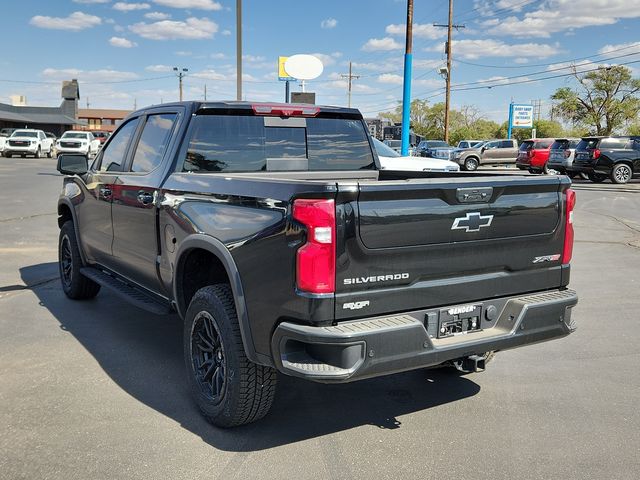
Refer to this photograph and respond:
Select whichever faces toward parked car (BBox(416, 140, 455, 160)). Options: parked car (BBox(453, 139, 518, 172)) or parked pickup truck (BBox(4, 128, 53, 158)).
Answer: parked car (BBox(453, 139, 518, 172))

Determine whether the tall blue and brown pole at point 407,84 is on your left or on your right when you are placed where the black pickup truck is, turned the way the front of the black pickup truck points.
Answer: on your right

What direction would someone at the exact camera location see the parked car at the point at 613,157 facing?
facing away from the viewer and to the right of the viewer

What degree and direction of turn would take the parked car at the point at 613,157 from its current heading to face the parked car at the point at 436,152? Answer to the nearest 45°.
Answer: approximately 90° to its left

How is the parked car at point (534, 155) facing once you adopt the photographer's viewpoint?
facing away from the viewer and to the right of the viewer

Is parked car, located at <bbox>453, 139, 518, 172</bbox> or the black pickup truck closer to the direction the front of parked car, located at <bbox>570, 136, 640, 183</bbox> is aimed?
the parked car

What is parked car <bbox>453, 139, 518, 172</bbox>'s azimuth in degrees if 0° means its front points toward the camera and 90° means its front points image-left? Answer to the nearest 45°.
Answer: approximately 45°
